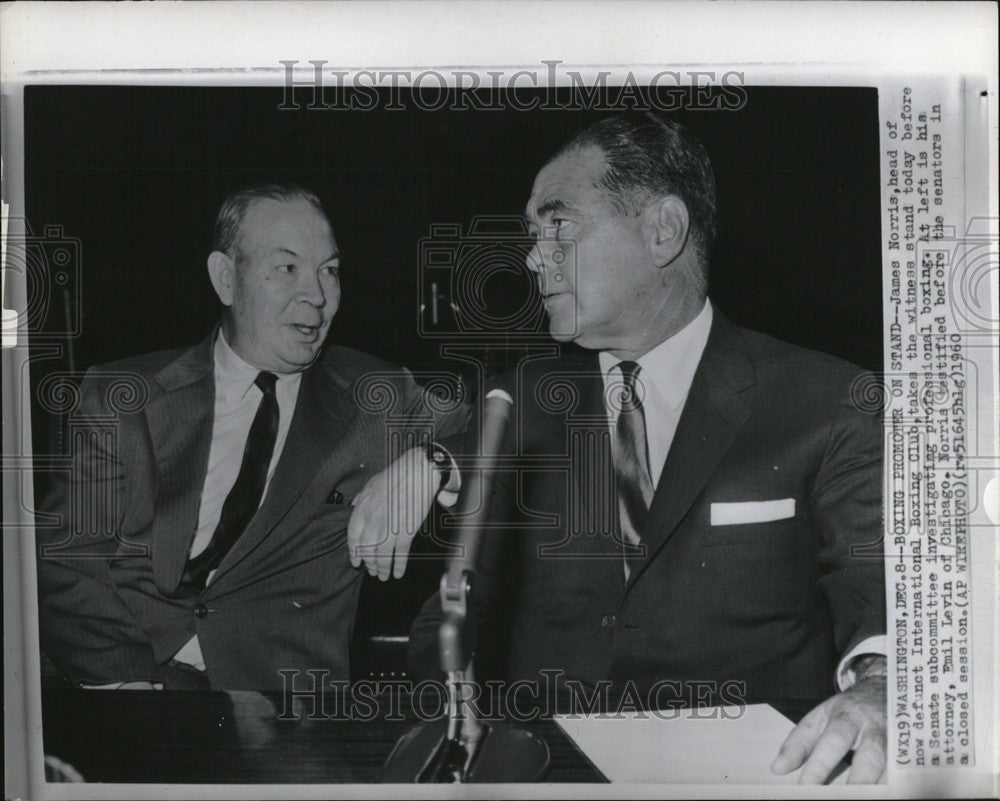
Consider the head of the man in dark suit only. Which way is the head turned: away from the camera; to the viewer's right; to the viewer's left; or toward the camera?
to the viewer's left

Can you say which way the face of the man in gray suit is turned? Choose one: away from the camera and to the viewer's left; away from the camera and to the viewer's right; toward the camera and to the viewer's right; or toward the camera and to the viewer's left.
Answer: toward the camera and to the viewer's right

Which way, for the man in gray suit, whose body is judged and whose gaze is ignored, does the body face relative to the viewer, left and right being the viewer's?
facing the viewer

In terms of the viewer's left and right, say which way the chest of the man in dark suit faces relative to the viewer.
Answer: facing the viewer and to the left of the viewer

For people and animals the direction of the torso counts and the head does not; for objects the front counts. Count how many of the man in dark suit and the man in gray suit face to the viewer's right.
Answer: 0
